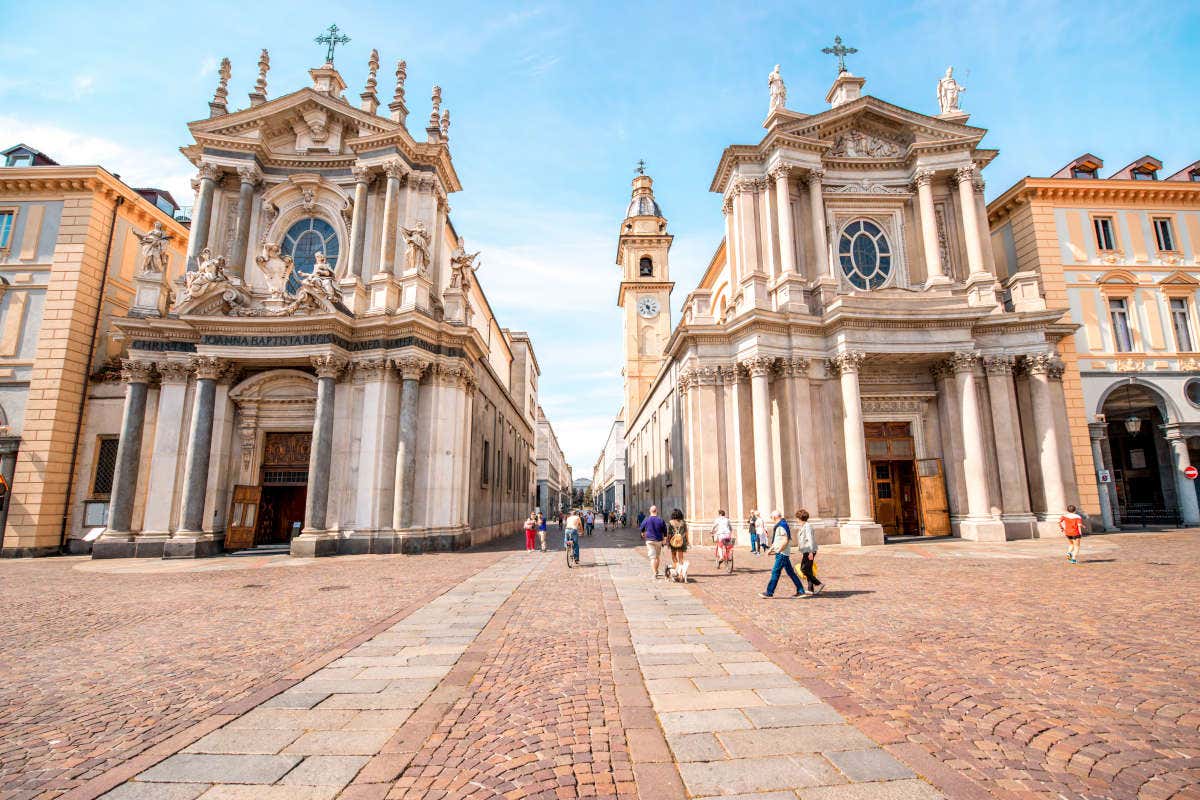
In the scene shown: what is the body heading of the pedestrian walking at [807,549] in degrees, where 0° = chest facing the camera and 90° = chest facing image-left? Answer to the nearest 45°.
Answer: approximately 90°

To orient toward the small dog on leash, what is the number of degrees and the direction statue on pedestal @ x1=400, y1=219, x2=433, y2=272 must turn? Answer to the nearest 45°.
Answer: approximately 45° to its left

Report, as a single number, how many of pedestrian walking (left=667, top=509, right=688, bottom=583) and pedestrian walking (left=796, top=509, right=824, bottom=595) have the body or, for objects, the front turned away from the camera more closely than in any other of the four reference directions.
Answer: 1

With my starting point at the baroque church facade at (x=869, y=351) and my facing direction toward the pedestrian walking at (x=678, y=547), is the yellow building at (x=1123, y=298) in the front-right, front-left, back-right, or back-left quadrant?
back-left

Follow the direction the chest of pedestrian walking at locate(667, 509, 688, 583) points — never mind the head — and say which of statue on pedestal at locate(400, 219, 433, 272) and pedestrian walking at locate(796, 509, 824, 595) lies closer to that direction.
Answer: the statue on pedestal

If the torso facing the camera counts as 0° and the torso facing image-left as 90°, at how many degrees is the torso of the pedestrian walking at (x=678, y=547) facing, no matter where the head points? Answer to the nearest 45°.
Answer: approximately 180°

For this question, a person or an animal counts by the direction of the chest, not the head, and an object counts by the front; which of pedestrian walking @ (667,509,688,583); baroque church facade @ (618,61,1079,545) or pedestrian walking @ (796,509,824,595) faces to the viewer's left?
pedestrian walking @ (796,509,824,595)

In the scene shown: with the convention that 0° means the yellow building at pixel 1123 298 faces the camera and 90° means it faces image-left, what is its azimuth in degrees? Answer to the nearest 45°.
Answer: approximately 0°

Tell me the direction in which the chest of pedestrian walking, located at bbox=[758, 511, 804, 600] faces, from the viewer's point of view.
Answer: to the viewer's left

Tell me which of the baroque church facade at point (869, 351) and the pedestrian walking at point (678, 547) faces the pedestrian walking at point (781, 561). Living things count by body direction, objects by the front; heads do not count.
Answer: the baroque church facade

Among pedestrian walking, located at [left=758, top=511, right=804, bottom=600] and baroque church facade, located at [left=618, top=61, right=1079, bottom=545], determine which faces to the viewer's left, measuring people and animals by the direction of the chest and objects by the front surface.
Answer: the pedestrian walking

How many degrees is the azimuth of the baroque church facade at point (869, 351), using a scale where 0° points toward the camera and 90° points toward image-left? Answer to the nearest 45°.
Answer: approximately 0°

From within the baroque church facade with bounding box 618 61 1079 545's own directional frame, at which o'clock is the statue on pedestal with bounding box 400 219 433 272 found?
The statue on pedestal is roughly at 2 o'clock from the baroque church facade.
